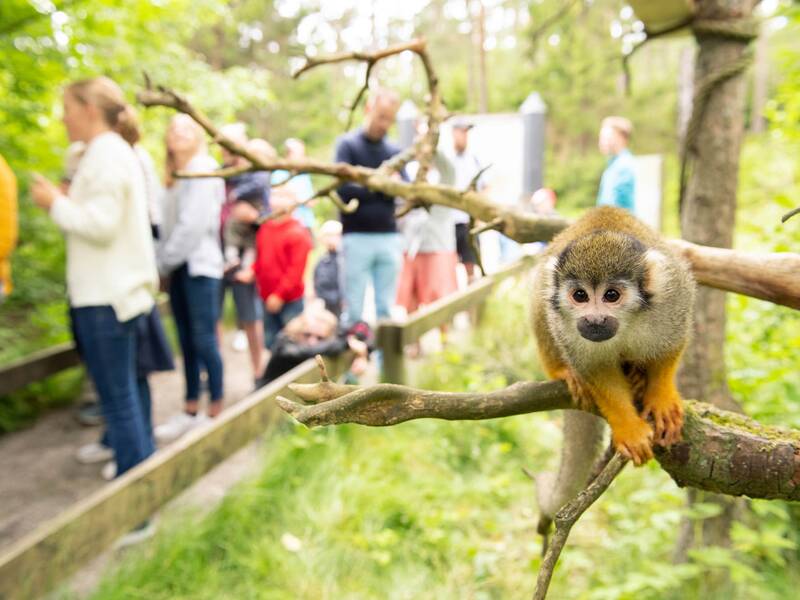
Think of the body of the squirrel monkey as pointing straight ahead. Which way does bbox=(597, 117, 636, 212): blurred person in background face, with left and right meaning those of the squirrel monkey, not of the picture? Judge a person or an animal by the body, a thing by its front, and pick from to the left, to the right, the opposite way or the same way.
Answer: to the right

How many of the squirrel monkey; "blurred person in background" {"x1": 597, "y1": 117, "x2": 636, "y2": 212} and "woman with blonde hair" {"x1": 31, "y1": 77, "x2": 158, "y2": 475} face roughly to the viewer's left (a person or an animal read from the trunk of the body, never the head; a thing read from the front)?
2

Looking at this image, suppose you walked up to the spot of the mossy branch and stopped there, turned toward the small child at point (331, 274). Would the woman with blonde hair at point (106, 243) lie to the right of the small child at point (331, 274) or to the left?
left

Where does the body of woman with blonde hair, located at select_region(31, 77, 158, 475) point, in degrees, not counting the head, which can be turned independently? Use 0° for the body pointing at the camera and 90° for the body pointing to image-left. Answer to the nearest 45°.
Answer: approximately 90°

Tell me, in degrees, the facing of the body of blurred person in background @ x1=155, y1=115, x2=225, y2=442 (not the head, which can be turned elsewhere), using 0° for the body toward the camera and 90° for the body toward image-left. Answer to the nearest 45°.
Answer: approximately 45°

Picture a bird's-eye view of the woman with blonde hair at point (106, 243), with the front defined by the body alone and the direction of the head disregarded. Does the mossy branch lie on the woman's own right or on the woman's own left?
on the woman's own left

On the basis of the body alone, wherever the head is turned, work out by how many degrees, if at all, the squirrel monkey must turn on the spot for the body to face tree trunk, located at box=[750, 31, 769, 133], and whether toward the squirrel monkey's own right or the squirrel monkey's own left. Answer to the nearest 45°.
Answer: approximately 180°

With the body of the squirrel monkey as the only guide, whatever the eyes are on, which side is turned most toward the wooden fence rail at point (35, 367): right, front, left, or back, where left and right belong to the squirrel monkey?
right

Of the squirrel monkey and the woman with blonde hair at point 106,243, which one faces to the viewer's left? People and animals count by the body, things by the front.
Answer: the woman with blonde hair

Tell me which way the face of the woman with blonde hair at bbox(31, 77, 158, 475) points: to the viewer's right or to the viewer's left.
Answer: to the viewer's left

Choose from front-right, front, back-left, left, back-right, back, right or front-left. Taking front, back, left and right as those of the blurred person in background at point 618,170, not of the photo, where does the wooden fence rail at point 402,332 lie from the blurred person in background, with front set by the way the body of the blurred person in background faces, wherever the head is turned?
front-left

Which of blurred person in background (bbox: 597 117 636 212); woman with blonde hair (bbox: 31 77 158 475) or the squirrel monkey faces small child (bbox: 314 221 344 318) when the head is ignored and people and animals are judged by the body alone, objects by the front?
the blurred person in background

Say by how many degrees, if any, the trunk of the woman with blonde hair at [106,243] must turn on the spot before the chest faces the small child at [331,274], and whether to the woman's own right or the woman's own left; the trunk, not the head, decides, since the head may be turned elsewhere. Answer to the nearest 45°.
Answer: approximately 135° to the woman's own right

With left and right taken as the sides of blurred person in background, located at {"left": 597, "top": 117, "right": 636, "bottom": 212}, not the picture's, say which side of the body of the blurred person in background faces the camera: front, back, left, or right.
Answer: left

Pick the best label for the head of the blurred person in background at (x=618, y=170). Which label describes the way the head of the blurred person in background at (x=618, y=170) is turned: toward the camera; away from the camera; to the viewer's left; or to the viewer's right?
to the viewer's left

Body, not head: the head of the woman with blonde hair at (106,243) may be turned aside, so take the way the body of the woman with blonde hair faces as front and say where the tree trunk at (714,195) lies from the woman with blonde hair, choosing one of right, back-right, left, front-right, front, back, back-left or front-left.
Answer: back-left

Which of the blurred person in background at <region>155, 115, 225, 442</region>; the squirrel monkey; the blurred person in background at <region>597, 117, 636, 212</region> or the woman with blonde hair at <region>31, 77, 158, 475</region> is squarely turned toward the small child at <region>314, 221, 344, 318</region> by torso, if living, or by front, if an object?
the blurred person in background at <region>597, 117, 636, 212</region>

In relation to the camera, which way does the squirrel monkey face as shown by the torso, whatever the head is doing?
toward the camera
